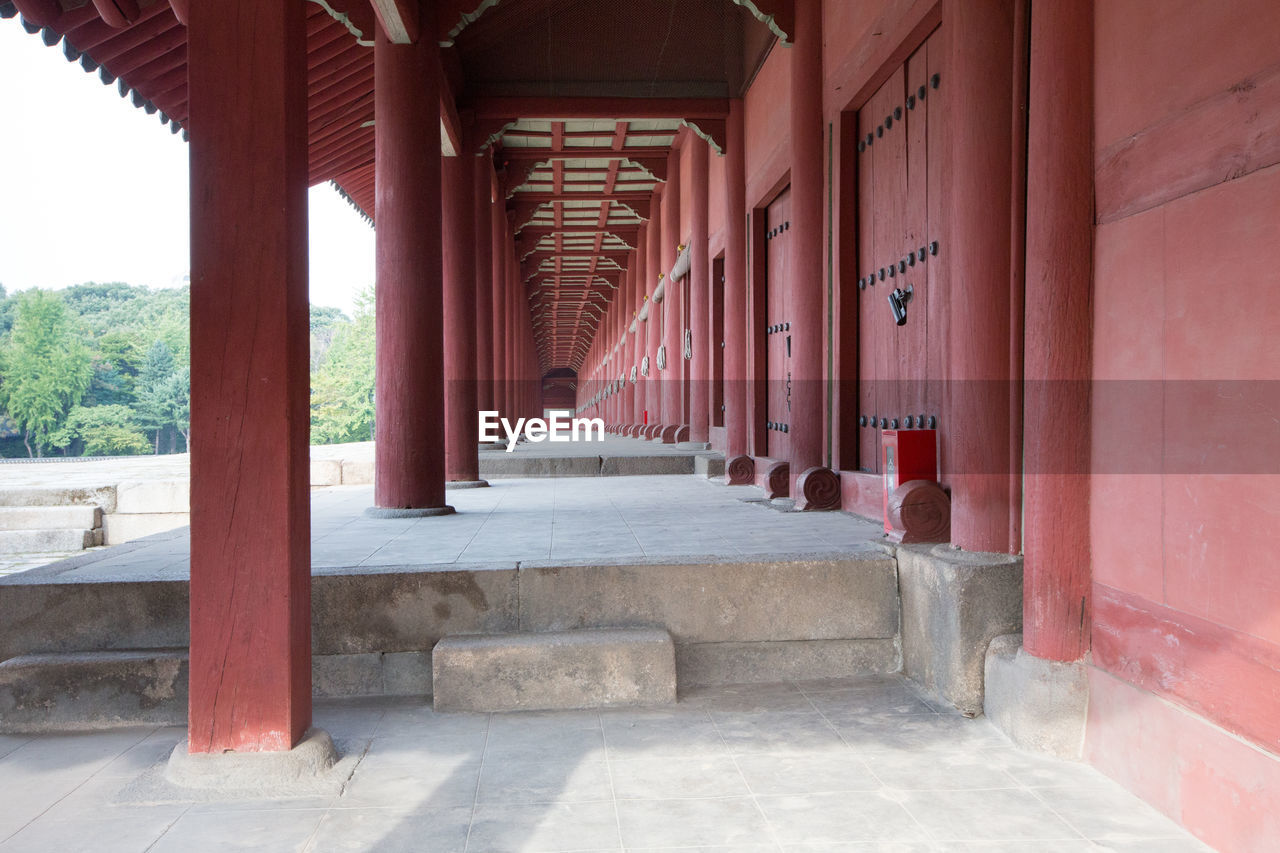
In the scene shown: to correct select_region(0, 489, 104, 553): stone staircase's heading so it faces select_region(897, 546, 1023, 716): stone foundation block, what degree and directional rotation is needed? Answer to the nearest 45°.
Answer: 0° — it already faces it

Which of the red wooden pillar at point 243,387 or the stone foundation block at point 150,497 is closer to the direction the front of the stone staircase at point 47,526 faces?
the red wooden pillar

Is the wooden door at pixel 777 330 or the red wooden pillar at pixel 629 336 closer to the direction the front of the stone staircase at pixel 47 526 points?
the wooden door

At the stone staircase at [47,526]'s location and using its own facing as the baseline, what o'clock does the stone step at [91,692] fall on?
The stone step is roughly at 12 o'clock from the stone staircase.

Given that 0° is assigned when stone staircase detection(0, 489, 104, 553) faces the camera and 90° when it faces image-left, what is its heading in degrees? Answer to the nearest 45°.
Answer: approximately 0°

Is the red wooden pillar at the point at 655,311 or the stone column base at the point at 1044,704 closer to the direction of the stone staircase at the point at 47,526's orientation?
the stone column base

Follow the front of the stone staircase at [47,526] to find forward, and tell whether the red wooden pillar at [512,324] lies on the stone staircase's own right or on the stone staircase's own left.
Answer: on the stone staircase's own left

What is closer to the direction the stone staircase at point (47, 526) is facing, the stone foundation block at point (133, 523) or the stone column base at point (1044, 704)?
the stone column base
